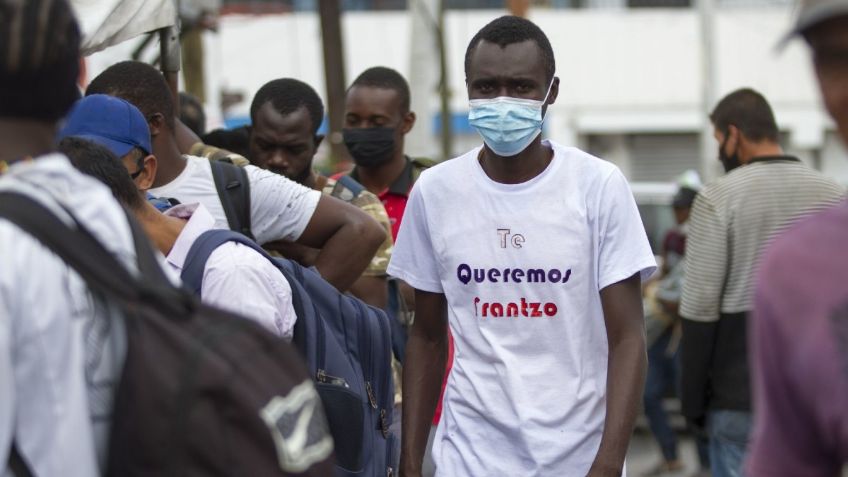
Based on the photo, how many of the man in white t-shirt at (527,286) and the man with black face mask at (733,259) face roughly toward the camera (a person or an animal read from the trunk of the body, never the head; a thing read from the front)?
1

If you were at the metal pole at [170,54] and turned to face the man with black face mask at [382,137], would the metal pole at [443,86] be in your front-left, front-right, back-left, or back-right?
front-left

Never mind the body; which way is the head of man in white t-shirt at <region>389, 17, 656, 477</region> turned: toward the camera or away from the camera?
toward the camera

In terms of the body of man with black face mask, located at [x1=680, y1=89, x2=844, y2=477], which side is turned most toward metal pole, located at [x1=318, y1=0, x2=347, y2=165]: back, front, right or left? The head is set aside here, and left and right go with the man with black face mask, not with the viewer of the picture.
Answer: left

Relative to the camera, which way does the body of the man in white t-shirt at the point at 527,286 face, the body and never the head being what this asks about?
toward the camera

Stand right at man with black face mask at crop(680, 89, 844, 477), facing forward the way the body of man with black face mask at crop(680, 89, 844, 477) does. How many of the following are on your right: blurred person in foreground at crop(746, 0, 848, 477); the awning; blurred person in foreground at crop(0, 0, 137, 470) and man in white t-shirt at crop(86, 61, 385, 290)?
0

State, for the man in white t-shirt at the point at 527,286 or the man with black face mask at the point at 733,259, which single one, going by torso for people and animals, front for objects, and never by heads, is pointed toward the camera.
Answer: the man in white t-shirt

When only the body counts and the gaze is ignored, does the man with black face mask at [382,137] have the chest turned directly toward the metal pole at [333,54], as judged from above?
no

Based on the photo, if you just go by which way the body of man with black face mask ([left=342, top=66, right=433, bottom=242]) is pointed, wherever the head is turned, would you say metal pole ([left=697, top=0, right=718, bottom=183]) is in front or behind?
behind

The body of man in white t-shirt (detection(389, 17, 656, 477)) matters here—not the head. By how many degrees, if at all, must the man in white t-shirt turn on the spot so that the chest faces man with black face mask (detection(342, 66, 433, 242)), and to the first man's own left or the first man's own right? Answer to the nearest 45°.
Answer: approximately 180°

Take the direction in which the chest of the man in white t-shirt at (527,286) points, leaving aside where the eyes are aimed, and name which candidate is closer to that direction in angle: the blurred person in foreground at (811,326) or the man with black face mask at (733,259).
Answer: the blurred person in foreground

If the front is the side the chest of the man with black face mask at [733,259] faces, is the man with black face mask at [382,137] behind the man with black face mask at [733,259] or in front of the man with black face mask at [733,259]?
in front

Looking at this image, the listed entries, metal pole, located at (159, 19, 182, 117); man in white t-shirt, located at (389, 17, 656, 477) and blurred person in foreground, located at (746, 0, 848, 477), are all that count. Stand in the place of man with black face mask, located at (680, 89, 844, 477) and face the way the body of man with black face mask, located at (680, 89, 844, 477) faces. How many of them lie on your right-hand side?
0

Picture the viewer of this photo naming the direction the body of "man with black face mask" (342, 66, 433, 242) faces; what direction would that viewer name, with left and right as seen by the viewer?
facing the viewer and to the left of the viewer

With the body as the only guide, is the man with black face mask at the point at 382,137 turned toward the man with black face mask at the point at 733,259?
no

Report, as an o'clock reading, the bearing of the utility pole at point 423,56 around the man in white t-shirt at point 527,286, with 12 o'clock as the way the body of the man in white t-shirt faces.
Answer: The utility pole is roughly at 6 o'clock from the man in white t-shirt.

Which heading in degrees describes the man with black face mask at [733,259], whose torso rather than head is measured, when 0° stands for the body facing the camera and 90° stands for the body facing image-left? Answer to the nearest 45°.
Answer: approximately 135°

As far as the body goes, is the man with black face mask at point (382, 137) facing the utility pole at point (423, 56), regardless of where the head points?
no

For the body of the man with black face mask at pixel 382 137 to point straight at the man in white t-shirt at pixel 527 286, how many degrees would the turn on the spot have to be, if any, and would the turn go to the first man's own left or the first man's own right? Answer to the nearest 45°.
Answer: approximately 45° to the first man's own left

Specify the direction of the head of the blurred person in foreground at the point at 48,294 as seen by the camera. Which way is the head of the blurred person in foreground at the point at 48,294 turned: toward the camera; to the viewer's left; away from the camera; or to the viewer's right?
away from the camera

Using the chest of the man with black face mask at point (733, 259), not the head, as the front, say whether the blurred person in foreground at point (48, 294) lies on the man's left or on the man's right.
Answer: on the man's left

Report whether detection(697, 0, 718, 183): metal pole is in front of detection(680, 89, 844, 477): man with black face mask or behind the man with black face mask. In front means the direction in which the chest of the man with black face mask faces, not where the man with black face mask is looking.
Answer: in front
